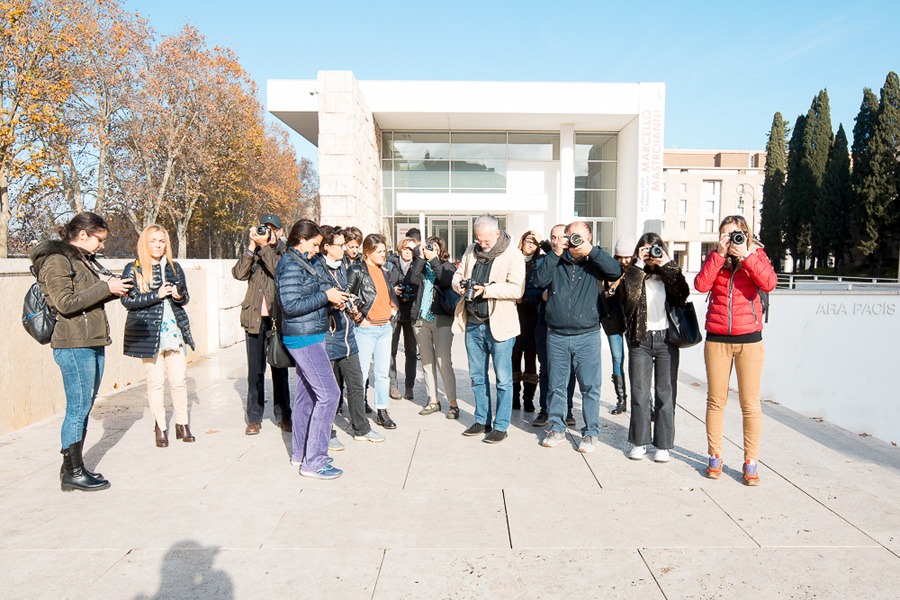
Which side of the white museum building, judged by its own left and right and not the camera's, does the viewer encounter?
front

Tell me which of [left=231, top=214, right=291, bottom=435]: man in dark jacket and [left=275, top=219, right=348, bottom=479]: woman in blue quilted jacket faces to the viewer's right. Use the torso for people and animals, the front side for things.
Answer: the woman in blue quilted jacket

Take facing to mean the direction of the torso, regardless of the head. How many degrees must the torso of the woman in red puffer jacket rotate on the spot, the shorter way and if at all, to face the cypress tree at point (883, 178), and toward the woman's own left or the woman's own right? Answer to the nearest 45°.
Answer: approximately 180°

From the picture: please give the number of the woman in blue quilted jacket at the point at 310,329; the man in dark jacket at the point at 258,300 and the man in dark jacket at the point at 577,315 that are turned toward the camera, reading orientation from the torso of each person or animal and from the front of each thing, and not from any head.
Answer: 2

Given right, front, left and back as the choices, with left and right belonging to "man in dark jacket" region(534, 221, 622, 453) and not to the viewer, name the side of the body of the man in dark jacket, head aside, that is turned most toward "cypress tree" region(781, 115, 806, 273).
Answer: back

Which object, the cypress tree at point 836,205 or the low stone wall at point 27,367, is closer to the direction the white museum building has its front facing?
the low stone wall

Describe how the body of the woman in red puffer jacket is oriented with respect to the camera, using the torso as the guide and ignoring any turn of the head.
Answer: toward the camera

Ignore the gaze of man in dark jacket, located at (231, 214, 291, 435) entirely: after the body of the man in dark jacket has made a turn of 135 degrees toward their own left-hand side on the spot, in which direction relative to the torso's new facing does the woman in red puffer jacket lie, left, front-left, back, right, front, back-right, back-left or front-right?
right

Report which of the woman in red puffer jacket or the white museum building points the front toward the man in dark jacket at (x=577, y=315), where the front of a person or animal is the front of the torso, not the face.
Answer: the white museum building

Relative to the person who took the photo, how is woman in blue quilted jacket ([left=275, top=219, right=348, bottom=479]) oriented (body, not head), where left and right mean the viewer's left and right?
facing to the right of the viewer

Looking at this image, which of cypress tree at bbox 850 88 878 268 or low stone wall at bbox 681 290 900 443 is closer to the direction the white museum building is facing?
the low stone wall
